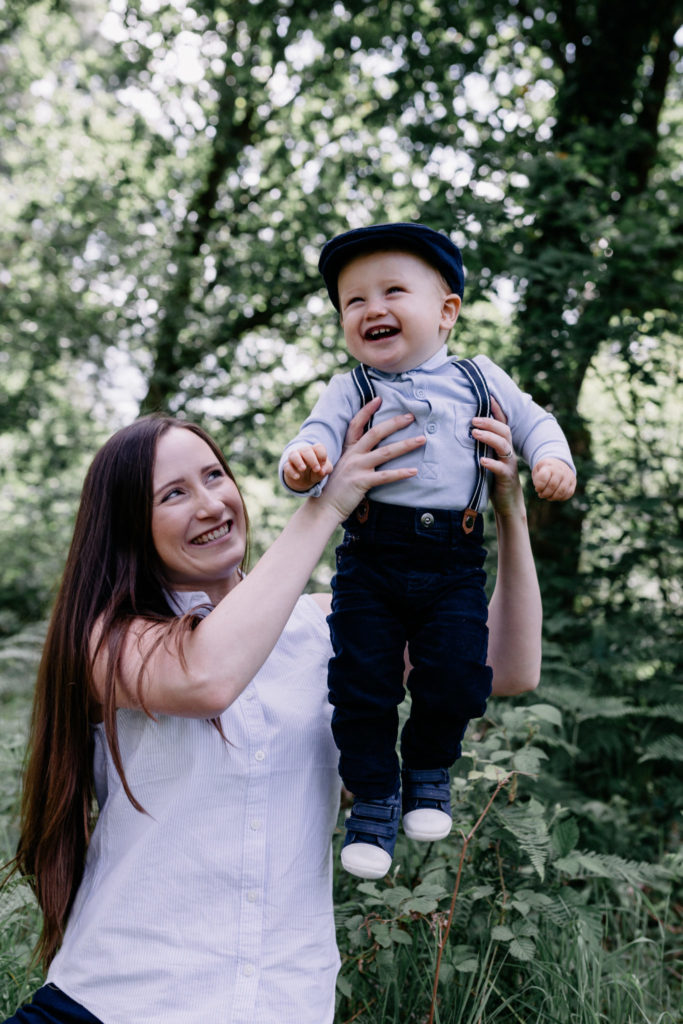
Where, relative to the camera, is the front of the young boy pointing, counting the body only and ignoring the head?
toward the camera

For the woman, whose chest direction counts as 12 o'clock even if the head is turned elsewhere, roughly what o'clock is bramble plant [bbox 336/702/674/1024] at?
The bramble plant is roughly at 9 o'clock from the woman.

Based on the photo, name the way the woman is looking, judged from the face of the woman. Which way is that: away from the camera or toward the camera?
toward the camera
